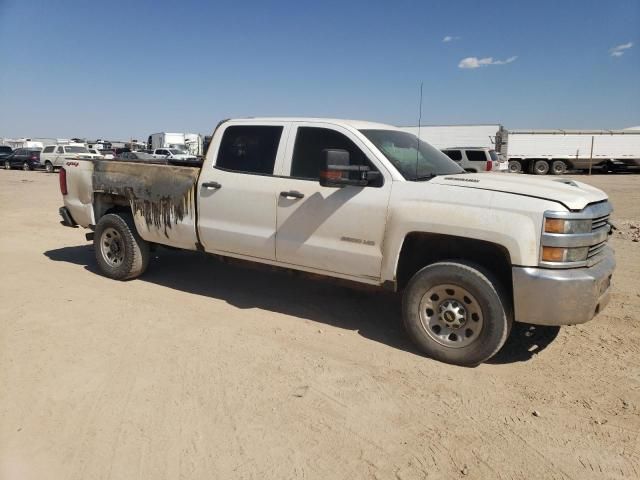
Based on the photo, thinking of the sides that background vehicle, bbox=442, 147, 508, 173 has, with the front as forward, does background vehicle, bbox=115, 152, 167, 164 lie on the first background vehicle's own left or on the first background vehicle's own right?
on the first background vehicle's own left

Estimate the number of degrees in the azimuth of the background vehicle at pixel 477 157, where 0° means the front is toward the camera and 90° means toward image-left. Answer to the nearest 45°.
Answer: approximately 135°

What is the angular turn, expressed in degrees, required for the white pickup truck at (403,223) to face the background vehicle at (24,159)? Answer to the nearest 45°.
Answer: approximately 180°

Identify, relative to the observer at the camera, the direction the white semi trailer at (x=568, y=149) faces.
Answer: facing to the right of the viewer

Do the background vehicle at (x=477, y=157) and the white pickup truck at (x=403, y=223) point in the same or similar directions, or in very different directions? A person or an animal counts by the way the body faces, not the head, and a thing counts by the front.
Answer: very different directions

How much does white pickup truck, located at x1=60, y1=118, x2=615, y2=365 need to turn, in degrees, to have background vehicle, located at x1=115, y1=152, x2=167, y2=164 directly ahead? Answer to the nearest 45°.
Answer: approximately 180°

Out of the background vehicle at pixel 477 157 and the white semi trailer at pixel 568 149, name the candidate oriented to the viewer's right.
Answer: the white semi trailer

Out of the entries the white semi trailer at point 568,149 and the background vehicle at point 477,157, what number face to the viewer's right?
1

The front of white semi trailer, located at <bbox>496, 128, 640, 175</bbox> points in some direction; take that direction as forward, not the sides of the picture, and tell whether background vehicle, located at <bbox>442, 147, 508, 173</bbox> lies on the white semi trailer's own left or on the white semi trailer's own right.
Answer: on the white semi trailer's own right

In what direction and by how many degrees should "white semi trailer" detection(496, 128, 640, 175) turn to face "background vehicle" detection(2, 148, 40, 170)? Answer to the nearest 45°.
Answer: approximately 135° to its right

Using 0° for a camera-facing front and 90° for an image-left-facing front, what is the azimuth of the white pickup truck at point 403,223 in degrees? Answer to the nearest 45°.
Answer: approximately 315°

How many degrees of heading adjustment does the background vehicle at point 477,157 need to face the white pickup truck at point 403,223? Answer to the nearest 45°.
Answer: approximately 135° to its left
